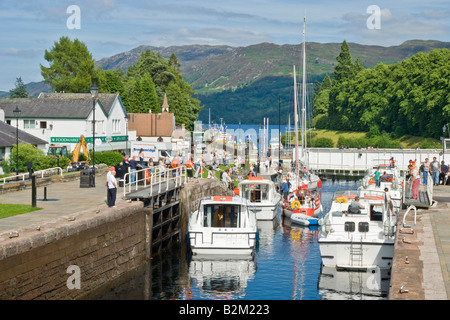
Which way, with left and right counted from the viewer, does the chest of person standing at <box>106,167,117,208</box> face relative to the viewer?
facing to the right of the viewer

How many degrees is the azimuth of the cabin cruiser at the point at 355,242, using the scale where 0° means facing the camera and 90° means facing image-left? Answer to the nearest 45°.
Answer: approximately 180°

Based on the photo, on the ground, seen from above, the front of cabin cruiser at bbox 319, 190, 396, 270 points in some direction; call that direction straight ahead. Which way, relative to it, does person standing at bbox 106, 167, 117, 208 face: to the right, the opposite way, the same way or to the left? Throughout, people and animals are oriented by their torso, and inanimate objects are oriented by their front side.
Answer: to the right

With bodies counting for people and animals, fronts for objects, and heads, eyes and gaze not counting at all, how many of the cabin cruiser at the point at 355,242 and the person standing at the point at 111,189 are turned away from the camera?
1

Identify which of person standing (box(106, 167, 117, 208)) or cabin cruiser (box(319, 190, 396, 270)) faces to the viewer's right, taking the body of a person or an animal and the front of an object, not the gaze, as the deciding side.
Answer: the person standing

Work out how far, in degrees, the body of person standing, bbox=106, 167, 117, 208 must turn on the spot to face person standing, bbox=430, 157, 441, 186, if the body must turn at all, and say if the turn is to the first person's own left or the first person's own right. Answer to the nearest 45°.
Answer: approximately 45° to the first person's own left

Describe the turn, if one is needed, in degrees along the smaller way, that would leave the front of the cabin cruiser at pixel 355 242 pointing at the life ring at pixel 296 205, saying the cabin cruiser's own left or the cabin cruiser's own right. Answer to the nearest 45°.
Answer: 0° — it already faces it
